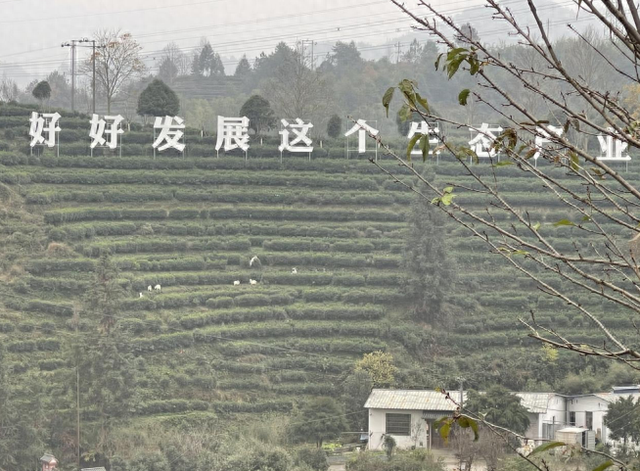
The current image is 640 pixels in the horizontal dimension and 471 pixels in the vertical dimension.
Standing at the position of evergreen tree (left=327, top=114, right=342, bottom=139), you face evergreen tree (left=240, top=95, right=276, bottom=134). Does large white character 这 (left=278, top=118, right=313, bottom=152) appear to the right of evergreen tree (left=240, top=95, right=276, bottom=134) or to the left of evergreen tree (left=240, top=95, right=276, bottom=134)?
left

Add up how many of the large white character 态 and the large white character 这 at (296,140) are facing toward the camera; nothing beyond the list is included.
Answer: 2

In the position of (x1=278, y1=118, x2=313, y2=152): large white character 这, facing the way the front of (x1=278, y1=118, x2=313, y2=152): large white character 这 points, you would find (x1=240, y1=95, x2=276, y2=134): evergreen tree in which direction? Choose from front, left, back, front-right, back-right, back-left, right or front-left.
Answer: back-right

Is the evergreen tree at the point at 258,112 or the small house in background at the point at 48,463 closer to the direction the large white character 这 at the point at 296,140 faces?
the small house in background

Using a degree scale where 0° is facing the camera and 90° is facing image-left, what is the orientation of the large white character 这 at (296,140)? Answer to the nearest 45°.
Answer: approximately 0°
